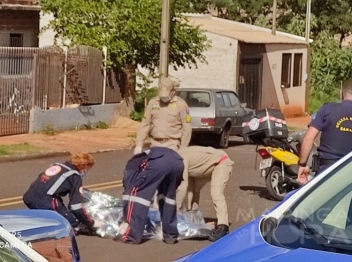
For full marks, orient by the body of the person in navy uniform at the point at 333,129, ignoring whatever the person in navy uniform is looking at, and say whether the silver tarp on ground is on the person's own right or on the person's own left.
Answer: on the person's own left

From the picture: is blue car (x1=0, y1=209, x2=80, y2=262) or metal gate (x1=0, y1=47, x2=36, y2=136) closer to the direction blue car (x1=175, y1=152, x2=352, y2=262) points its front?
the blue car

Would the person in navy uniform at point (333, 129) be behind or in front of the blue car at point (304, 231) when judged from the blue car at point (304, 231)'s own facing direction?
behind

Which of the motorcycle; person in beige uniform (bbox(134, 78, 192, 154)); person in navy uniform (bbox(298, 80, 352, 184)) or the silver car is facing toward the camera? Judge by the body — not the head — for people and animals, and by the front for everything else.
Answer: the person in beige uniform

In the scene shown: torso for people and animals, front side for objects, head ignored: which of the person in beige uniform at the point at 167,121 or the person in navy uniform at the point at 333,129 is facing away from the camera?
the person in navy uniform

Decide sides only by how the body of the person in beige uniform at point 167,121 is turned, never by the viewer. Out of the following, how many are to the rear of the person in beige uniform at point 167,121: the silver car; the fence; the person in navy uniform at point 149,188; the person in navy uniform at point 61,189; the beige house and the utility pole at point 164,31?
4
